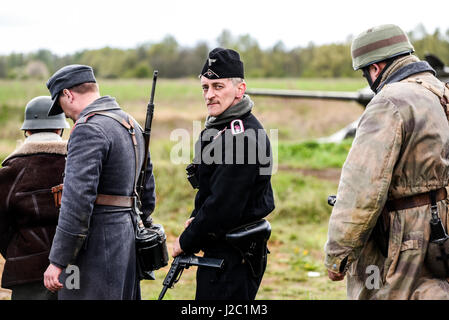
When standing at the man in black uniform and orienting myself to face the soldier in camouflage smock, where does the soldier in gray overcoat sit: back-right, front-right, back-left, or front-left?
back-right

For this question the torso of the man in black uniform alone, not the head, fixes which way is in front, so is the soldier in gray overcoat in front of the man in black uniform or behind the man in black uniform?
in front

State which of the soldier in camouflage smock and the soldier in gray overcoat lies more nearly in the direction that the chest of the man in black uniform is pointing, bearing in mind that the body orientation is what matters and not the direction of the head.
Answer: the soldier in gray overcoat

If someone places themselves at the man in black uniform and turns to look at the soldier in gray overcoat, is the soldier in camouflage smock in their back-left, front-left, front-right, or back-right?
back-left

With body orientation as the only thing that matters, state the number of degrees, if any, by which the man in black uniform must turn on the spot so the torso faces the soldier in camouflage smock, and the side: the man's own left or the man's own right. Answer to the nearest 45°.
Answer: approximately 180°

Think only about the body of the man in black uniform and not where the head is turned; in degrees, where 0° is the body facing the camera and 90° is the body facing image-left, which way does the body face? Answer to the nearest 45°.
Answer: approximately 90°
